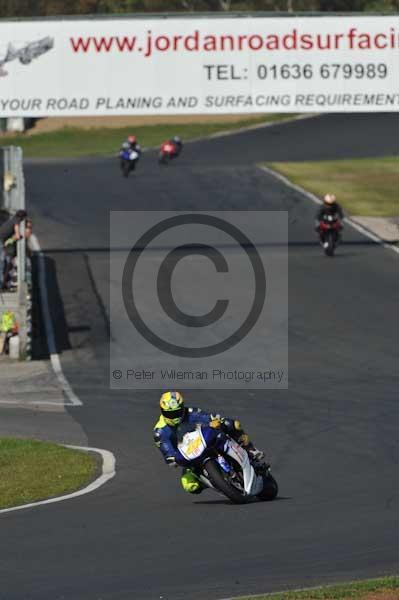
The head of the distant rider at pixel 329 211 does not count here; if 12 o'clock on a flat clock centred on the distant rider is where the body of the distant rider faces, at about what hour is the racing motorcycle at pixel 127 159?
The racing motorcycle is roughly at 5 o'clock from the distant rider.

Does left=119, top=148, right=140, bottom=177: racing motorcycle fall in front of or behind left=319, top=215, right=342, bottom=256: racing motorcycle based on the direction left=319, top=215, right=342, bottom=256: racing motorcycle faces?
behind

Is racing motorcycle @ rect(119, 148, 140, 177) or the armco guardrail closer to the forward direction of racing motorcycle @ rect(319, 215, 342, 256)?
the armco guardrail

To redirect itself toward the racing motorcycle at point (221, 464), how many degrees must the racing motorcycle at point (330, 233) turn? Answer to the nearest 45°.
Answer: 0° — it already faces it

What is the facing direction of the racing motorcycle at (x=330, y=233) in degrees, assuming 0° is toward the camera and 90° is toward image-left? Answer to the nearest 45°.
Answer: approximately 0°

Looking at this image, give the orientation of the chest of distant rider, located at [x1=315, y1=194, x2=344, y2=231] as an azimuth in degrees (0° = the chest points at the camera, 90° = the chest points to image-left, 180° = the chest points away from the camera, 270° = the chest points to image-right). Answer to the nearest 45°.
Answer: approximately 0°
